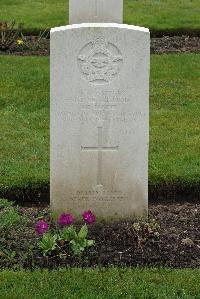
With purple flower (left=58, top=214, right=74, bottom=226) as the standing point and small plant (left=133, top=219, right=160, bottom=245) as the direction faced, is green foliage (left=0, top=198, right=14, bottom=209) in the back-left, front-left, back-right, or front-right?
back-left

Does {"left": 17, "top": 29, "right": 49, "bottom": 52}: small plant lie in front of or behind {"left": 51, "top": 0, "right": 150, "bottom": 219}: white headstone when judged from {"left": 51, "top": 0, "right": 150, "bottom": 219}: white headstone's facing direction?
behind

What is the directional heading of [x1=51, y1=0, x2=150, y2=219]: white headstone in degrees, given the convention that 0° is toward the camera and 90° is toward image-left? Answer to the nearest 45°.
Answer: approximately 0°

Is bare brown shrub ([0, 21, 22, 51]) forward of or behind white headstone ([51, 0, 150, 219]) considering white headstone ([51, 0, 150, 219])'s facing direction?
behind
